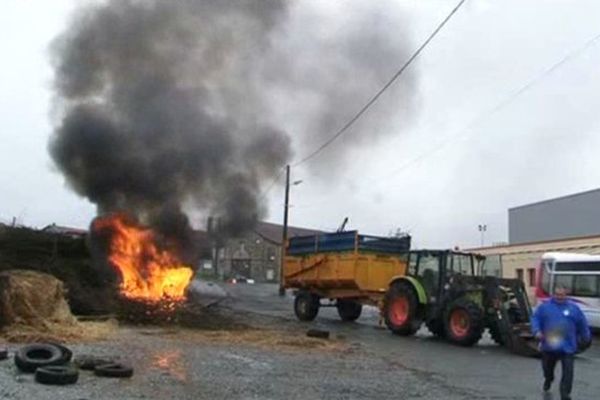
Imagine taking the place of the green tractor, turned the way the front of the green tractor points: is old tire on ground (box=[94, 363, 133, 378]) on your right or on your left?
on your right

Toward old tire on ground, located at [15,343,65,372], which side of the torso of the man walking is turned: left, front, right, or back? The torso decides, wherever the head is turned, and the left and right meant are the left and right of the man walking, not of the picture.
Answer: right

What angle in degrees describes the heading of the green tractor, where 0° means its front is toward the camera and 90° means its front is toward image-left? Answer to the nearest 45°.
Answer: approximately 315°

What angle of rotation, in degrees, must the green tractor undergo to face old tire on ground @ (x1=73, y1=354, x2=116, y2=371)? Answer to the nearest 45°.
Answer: approximately 90° to its right

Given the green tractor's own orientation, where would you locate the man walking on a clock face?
The man walking is roughly at 1 o'clock from the green tractor.

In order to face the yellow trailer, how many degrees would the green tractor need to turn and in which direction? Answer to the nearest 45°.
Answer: approximately 180°

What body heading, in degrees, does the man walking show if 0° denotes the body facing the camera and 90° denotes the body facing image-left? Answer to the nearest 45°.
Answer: approximately 0°

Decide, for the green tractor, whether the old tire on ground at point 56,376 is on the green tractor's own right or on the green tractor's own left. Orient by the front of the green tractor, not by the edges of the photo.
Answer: on the green tractor's own right

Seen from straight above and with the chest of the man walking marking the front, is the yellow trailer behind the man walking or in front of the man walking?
behind

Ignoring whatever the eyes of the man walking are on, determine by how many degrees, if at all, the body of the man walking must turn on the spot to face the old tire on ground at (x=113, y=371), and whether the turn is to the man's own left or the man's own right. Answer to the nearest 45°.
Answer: approximately 90° to the man's own right

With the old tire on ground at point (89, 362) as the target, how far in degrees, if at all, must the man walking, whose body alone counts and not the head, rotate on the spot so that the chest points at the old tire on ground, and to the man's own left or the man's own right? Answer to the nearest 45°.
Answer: approximately 90° to the man's own right
